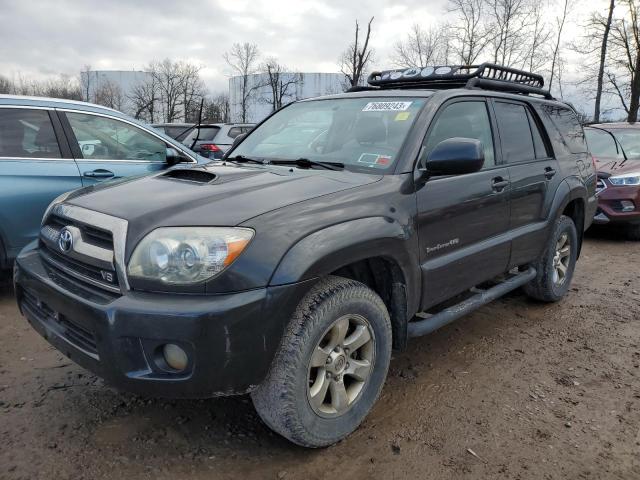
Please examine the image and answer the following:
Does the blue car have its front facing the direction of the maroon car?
yes

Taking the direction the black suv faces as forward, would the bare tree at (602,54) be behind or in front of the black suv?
behind

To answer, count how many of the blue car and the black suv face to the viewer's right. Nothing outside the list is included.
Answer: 1

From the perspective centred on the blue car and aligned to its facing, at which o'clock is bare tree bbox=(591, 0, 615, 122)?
The bare tree is roughly at 11 o'clock from the blue car.

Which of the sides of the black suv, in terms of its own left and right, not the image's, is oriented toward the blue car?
right

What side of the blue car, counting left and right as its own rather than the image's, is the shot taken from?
right

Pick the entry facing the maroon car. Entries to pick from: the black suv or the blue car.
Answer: the blue car

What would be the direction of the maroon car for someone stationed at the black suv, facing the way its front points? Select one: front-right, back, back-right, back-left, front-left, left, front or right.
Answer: back

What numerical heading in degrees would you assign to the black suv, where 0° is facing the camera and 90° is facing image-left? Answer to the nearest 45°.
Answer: approximately 45°
